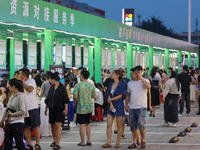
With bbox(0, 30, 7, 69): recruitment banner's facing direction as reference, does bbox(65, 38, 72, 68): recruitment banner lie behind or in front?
behind

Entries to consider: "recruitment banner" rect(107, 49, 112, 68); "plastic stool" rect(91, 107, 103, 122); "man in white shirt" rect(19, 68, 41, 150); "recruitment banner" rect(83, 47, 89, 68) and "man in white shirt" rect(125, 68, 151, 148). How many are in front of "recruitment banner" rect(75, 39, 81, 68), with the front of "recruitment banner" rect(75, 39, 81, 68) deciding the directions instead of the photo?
3

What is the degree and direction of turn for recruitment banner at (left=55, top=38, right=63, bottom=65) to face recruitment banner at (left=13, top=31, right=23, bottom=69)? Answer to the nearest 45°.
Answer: approximately 45° to its right

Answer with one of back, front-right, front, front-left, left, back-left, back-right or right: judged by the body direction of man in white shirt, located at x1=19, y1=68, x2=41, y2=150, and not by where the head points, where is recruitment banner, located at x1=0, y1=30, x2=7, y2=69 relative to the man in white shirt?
right

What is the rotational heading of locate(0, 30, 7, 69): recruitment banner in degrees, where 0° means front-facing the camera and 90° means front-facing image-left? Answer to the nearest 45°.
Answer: approximately 0°

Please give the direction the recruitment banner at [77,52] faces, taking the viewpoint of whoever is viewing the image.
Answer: facing the viewer

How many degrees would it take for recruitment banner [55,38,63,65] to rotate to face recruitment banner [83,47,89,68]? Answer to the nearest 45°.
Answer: approximately 135° to its left

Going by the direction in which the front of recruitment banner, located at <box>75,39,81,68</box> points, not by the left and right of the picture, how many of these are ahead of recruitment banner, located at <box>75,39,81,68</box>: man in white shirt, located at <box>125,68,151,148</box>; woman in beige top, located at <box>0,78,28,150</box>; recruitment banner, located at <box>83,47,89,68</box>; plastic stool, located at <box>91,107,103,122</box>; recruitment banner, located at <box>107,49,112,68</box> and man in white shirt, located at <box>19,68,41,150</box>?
4

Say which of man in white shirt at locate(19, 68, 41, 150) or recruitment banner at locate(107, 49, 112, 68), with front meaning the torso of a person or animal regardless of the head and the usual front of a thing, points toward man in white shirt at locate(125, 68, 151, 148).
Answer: the recruitment banner

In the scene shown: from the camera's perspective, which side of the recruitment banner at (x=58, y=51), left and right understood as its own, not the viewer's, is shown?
front

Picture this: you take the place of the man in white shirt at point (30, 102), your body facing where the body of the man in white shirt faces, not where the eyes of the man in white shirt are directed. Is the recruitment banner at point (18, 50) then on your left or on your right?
on your right
